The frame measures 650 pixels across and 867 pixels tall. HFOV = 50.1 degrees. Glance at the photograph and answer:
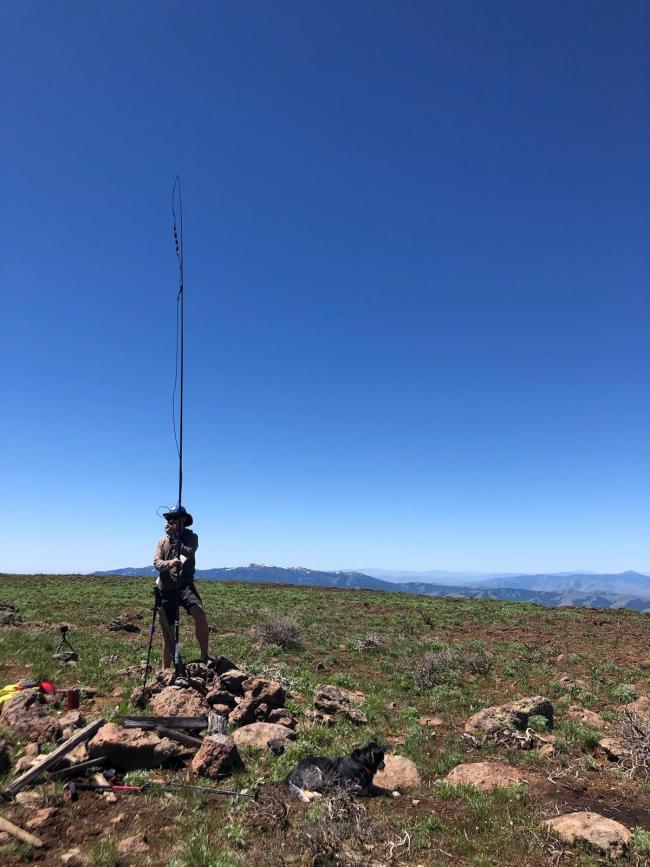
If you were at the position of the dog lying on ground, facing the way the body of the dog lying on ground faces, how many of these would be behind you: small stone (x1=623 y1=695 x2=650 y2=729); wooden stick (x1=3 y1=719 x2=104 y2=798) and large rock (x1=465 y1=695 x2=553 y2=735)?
1

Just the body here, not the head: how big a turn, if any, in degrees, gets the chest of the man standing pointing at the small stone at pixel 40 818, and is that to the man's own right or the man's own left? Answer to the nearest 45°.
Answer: approximately 45° to the man's own left

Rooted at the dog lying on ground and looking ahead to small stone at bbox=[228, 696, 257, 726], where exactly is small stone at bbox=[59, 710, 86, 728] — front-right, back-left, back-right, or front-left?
front-left

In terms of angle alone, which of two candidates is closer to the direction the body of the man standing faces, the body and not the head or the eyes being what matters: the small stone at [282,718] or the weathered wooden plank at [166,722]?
the weathered wooden plank

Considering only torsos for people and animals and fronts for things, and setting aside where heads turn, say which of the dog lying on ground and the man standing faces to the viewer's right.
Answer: the dog lying on ground

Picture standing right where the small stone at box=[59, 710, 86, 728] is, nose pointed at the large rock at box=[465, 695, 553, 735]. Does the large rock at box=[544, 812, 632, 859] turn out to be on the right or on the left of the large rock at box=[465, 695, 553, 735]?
right

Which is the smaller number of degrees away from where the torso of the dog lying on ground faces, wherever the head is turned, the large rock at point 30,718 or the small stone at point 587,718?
the small stone

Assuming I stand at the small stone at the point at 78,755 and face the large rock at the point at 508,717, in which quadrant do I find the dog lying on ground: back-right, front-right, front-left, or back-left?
front-right

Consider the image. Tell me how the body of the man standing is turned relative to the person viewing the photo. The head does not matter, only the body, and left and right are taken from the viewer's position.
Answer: facing the viewer and to the left of the viewer

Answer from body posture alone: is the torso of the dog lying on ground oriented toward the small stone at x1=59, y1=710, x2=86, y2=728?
no

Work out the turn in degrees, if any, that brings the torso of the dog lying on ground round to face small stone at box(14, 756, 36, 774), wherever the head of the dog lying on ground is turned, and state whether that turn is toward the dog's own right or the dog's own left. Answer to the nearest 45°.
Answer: approximately 180°

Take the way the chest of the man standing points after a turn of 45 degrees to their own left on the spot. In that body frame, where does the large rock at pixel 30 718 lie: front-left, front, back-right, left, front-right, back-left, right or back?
front-right

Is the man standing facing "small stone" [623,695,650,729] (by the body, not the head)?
no

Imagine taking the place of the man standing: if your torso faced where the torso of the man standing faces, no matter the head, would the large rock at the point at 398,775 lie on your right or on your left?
on your left

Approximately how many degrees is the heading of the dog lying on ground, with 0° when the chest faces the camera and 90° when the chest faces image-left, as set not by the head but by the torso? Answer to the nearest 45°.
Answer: approximately 270°

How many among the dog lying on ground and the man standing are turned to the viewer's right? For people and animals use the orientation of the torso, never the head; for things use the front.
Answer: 1

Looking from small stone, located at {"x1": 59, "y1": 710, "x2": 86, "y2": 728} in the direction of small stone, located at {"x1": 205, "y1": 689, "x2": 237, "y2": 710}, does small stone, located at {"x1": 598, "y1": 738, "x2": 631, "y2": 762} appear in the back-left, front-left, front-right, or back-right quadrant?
front-right
